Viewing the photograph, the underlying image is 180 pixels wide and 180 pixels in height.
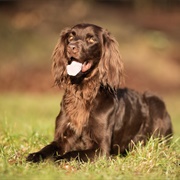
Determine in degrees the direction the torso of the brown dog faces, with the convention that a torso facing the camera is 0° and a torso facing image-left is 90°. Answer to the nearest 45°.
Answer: approximately 45°
